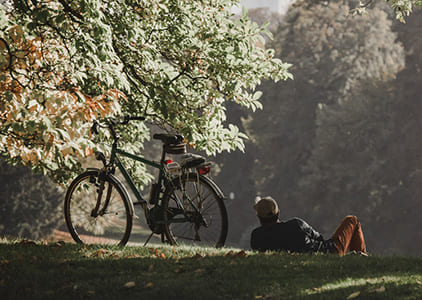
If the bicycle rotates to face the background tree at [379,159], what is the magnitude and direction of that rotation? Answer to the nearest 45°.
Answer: approximately 90° to its right

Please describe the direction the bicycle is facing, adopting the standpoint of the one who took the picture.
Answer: facing away from the viewer and to the left of the viewer

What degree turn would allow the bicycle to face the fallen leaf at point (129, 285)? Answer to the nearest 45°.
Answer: approximately 135° to its left

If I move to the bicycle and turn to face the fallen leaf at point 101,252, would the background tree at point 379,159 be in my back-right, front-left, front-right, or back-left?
back-right

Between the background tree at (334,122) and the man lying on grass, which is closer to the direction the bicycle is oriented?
the background tree

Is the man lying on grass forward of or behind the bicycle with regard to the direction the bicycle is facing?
behind

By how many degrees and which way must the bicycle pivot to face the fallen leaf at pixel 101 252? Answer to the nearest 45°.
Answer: approximately 90° to its left
